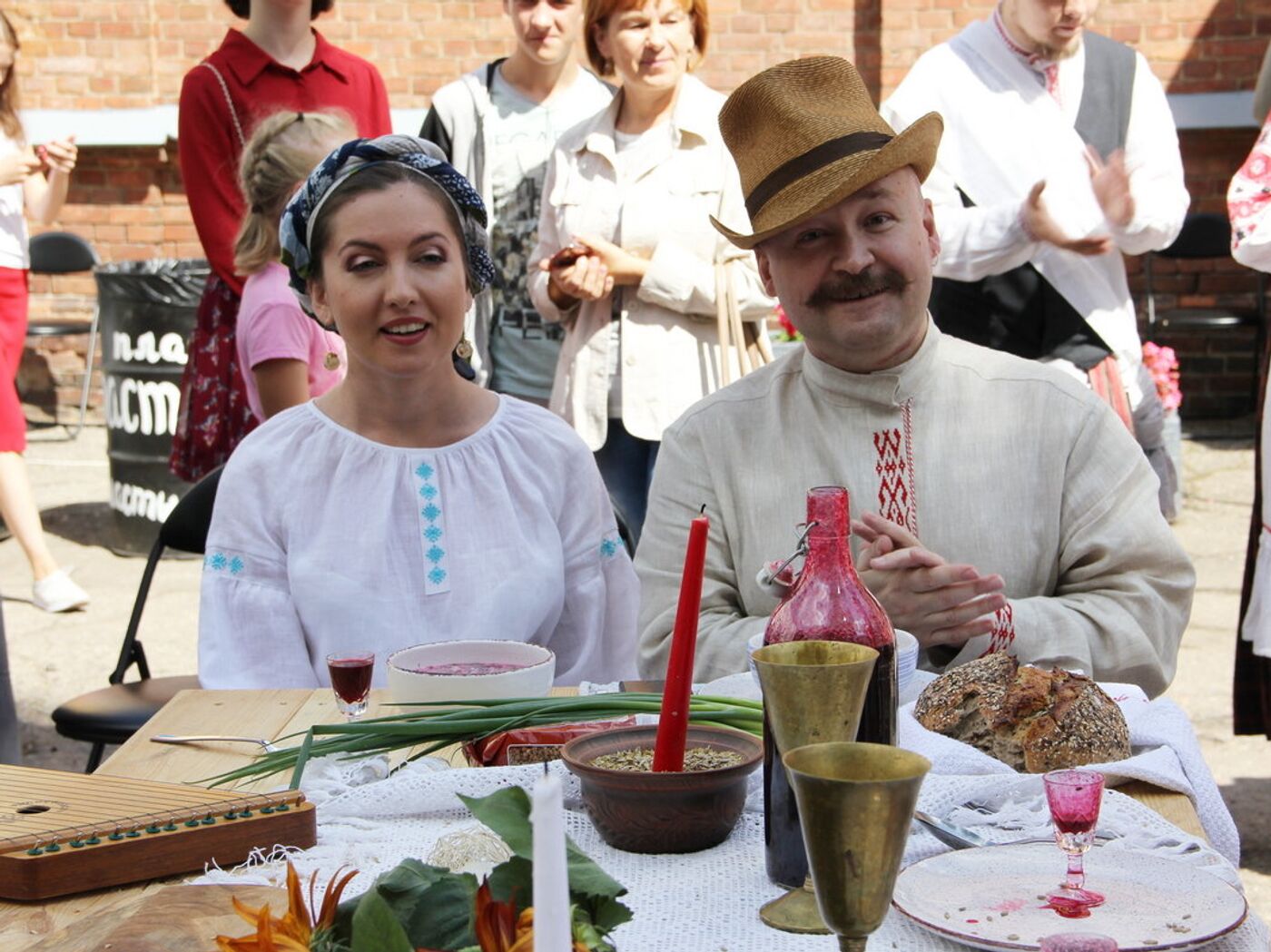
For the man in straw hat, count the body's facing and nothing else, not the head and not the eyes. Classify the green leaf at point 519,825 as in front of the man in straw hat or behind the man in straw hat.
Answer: in front

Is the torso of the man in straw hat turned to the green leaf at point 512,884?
yes

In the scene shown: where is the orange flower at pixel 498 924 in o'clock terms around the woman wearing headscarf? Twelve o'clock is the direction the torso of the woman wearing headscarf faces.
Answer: The orange flower is roughly at 12 o'clock from the woman wearing headscarf.

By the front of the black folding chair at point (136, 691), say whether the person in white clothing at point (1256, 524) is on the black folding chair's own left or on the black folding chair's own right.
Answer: on the black folding chair's own left

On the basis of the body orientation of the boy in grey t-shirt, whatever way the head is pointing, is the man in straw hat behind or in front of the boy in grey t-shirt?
in front

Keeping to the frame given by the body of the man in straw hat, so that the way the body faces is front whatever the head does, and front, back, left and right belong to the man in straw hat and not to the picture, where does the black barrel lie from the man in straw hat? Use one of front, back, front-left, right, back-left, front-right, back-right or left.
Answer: back-right

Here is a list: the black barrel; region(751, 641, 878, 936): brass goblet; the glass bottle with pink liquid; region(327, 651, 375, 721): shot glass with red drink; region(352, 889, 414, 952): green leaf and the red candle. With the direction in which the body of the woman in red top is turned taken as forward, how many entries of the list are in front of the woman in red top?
5

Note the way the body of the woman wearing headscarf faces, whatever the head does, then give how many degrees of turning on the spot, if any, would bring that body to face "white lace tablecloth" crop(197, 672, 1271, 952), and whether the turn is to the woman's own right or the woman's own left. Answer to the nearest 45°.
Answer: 0° — they already face it

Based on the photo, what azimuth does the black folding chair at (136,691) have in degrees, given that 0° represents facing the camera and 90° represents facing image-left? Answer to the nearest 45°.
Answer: approximately 45°

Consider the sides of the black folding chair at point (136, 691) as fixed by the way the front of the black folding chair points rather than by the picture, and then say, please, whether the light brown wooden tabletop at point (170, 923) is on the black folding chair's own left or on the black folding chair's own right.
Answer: on the black folding chair's own left
